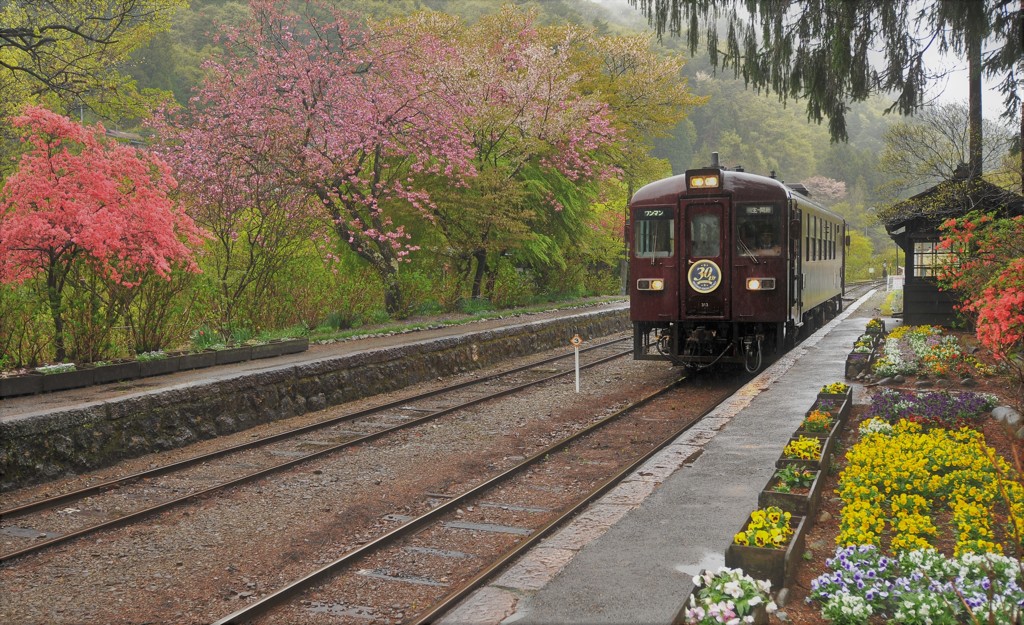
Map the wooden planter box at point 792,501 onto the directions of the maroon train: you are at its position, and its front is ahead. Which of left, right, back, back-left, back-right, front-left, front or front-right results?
front

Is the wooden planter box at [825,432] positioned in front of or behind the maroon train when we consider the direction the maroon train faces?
in front

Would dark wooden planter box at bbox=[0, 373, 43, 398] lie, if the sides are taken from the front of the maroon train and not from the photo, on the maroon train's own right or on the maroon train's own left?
on the maroon train's own right

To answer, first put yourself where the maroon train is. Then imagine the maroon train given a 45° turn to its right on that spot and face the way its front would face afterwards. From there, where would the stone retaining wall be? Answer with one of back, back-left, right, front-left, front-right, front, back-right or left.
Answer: front

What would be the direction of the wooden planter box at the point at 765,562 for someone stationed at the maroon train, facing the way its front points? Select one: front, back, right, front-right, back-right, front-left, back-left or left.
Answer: front

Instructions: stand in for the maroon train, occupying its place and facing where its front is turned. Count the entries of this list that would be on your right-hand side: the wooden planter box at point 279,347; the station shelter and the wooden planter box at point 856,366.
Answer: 1

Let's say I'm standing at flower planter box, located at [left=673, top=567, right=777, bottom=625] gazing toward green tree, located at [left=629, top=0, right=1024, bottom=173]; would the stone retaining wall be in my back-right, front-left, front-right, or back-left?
front-left

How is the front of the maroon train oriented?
toward the camera

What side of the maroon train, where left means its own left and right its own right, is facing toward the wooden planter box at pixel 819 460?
front

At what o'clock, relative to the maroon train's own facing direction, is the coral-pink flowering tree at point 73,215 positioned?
The coral-pink flowering tree is roughly at 2 o'clock from the maroon train.

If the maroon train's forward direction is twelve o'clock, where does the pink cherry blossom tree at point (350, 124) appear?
The pink cherry blossom tree is roughly at 4 o'clock from the maroon train.

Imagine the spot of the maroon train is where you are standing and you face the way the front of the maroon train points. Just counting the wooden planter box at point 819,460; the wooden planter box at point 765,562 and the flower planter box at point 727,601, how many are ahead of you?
3

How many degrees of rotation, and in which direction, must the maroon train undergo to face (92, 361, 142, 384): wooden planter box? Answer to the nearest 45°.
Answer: approximately 45° to its right

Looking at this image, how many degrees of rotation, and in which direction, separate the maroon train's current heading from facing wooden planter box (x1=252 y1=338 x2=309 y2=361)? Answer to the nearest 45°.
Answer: approximately 90° to its right

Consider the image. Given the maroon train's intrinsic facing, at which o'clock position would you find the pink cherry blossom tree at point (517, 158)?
The pink cherry blossom tree is roughly at 3 o'clock from the maroon train.
